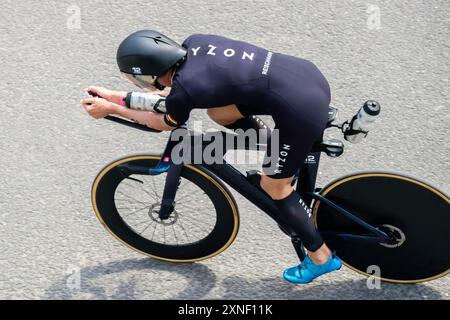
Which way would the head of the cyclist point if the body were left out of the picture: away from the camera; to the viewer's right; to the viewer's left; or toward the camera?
to the viewer's left

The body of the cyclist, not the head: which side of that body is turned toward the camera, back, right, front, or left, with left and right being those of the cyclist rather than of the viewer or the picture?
left

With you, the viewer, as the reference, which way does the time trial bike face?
facing to the left of the viewer

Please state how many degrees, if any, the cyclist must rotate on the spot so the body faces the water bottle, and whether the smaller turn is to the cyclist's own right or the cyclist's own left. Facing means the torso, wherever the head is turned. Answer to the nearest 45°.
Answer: approximately 180°
